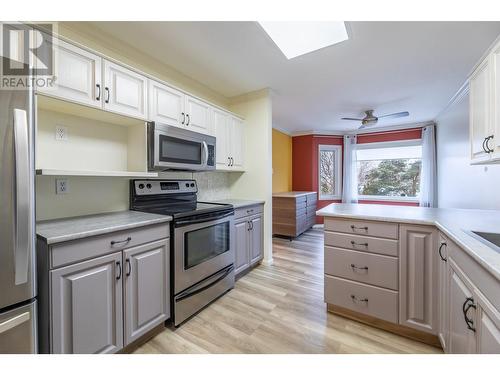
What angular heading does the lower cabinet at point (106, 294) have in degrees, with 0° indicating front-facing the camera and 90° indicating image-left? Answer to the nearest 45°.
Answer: approximately 315°

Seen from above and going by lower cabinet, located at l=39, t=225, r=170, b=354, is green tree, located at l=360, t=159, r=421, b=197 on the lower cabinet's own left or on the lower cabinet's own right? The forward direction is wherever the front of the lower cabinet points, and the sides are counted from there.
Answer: on the lower cabinet's own left

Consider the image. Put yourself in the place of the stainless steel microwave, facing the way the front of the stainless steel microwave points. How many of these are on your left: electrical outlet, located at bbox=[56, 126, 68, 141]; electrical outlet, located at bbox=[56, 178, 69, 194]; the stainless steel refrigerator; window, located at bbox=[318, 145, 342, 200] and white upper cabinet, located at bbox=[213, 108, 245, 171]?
2

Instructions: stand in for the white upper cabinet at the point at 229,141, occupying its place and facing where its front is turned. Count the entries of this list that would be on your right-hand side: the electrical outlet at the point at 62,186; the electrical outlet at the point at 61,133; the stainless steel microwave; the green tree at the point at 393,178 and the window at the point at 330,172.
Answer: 3

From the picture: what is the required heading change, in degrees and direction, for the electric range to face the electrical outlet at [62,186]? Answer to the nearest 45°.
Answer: approximately 135° to its right

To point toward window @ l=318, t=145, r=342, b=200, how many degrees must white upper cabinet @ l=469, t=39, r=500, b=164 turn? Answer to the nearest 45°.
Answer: approximately 45° to its right

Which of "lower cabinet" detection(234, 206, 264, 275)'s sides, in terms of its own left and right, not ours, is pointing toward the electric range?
right

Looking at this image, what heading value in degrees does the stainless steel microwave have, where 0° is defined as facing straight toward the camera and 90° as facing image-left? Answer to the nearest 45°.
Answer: approximately 315°
